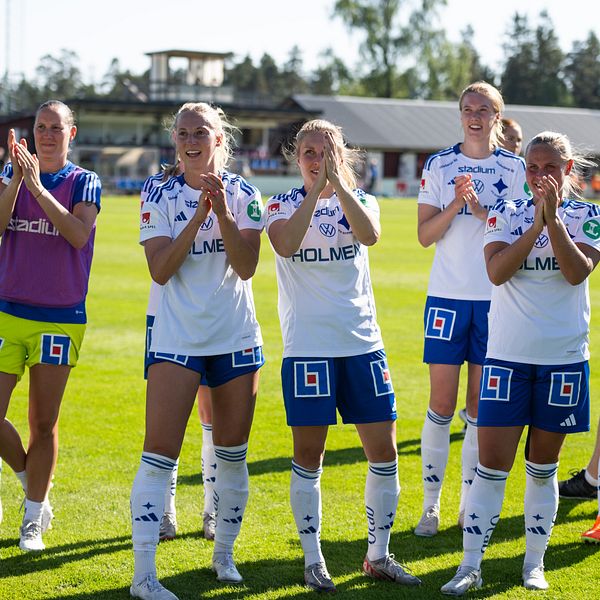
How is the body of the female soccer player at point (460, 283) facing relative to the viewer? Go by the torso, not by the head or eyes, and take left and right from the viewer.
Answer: facing the viewer

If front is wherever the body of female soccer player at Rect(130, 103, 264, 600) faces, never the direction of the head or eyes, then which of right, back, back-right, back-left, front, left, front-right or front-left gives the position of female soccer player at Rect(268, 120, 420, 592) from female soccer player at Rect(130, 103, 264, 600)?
left

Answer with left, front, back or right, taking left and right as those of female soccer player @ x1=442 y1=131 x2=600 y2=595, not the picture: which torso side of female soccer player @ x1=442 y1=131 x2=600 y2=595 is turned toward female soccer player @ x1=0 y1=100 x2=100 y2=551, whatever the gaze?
right

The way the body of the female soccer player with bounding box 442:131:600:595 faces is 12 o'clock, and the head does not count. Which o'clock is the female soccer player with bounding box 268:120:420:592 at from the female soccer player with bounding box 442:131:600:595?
the female soccer player with bounding box 268:120:420:592 is roughly at 3 o'clock from the female soccer player with bounding box 442:131:600:595.

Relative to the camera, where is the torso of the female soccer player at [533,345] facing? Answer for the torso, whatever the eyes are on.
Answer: toward the camera

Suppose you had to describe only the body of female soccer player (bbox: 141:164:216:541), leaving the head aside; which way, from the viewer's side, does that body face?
toward the camera

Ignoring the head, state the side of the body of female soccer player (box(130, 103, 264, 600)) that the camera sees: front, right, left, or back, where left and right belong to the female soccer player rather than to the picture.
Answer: front

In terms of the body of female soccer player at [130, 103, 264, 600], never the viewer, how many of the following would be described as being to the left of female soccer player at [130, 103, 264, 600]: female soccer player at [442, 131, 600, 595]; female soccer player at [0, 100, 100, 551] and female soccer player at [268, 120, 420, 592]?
2

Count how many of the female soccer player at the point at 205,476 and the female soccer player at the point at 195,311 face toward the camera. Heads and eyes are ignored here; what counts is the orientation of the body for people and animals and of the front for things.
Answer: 2

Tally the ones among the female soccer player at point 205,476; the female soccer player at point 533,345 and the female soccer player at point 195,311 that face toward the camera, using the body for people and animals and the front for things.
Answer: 3

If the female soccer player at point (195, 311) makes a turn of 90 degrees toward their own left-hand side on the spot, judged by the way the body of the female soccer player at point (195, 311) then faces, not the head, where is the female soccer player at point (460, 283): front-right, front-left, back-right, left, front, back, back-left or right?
front-left

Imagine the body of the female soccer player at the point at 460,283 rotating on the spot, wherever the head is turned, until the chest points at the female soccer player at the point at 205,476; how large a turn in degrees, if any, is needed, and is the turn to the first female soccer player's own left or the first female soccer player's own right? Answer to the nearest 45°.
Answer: approximately 90° to the first female soccer player's own right

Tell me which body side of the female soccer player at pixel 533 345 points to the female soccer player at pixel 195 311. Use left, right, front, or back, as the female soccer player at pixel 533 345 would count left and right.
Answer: right

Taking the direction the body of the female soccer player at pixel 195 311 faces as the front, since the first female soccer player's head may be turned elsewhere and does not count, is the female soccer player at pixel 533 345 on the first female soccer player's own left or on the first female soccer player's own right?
on the first female soccer player's own left
